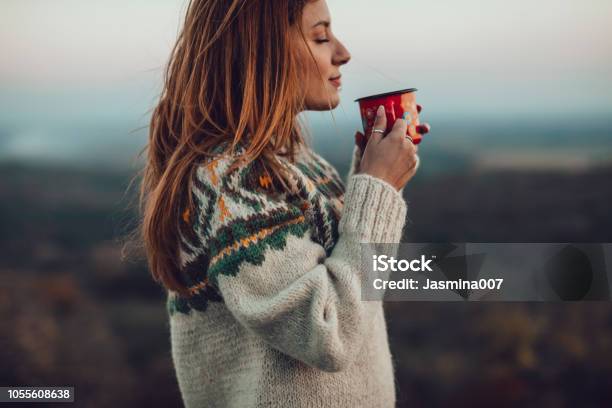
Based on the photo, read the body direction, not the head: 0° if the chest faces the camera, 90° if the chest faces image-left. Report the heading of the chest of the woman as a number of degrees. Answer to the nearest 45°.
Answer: approximately 270°

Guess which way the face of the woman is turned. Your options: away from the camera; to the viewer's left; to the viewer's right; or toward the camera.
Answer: to the viewer's right
